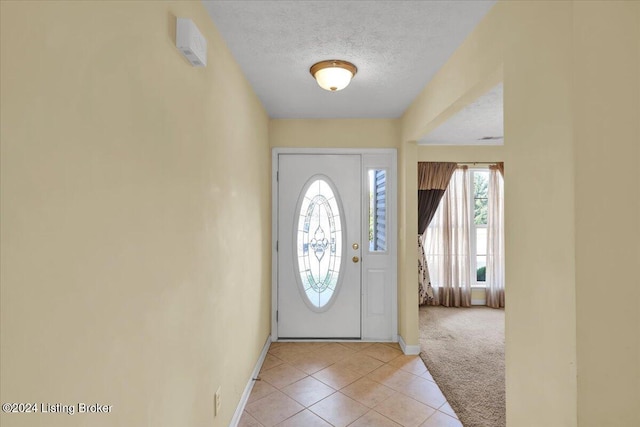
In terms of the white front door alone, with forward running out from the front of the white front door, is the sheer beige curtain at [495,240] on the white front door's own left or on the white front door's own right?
on the white front door's own left

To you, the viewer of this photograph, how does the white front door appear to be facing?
facing the viewer

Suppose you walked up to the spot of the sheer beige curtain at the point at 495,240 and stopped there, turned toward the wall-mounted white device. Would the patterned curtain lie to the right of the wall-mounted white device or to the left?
right

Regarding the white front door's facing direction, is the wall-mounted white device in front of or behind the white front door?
in front

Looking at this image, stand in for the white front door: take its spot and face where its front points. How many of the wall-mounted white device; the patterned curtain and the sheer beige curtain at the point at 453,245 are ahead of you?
1

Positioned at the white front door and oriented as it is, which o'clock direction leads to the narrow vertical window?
The narrow vertical window is roughly at 9 o'clock from the white front door.

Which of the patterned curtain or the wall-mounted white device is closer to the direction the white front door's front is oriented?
the wall-mounted white device

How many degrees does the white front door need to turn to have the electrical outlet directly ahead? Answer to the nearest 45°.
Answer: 0° — it already faces it

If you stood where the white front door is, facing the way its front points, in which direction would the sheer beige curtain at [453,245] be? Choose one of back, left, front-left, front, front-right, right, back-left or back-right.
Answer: back-left

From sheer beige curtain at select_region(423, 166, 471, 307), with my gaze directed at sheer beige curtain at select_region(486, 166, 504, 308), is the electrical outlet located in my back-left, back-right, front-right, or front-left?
back-right

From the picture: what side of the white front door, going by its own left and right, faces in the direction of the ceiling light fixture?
front
